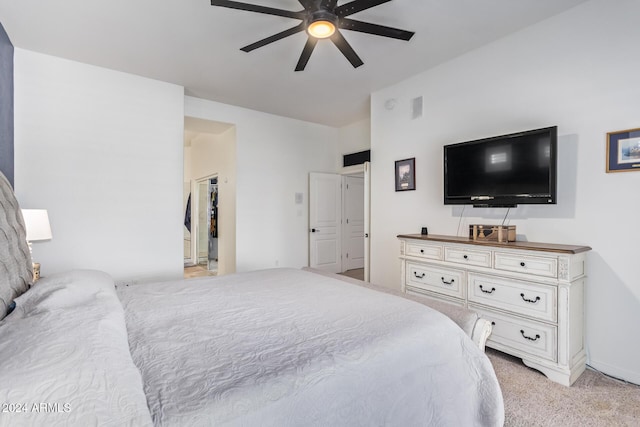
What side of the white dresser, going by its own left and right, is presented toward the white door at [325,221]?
right

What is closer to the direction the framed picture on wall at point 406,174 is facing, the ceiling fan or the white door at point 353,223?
the ceiling fan

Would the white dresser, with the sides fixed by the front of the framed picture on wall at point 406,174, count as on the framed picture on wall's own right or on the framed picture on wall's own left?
on the framed picture on wall's own left

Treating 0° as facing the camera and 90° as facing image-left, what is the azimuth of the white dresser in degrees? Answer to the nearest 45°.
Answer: approximately 45°

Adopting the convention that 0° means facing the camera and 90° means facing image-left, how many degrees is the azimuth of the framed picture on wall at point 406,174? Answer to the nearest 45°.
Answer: approximately 45°

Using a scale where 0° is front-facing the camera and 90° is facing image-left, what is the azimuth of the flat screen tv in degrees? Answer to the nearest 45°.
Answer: approximately 45°

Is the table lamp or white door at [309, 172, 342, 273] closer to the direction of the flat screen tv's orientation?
the table lamp
